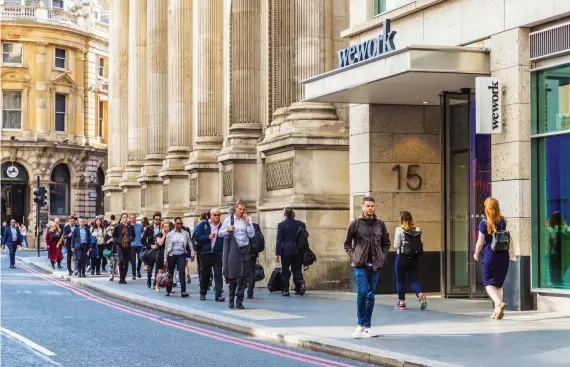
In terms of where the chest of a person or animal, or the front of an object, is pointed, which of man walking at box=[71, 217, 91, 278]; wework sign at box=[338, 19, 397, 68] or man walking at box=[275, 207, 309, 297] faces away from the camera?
man walking at box=[275, 207, 309, 297]

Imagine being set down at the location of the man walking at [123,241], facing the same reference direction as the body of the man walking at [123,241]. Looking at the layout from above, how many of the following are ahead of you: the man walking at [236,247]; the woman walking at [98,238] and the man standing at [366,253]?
2

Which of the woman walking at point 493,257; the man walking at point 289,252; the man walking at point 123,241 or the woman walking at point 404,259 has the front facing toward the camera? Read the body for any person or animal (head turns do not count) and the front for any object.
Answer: the man walking at point 123,241

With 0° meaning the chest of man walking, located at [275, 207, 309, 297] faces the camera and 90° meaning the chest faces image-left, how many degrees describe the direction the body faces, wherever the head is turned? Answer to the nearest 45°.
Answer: approximately 180°

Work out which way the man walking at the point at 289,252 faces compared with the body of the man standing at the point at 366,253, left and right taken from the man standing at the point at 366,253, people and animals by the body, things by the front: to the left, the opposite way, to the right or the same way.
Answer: the opposite way

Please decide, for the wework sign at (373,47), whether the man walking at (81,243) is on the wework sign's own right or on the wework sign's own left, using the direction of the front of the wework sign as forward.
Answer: on the wework sign's own right

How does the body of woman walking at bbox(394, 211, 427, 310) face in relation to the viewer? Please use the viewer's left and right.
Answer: facing away from the viewer and to the left of the viewer

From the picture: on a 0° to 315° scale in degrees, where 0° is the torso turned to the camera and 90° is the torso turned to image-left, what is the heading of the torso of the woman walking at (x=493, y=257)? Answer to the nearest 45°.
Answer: approximately 135°

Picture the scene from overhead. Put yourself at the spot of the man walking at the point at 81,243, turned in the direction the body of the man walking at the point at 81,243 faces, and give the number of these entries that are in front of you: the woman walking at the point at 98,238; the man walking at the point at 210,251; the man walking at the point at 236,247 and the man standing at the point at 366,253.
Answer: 3

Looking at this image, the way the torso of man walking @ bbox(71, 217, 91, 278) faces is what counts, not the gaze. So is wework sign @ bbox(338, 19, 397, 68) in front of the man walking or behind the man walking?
in front

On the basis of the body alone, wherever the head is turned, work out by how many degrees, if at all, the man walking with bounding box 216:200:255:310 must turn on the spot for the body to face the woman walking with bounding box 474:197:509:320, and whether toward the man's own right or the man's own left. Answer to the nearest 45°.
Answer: approximately 45° to the man's own left
